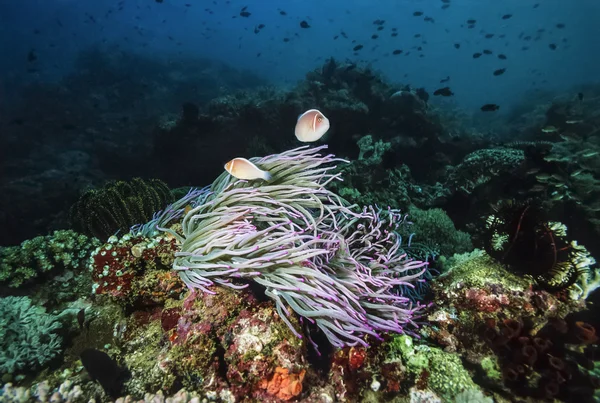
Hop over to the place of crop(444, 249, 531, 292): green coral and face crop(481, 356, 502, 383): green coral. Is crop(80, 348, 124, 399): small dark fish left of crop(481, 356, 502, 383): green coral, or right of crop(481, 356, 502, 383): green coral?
right

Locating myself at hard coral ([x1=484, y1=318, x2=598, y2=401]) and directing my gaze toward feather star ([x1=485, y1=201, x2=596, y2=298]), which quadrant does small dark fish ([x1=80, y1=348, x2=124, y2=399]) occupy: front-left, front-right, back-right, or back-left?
back-left

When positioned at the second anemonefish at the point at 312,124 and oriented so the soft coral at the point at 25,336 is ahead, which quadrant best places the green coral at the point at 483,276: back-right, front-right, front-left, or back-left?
back-left

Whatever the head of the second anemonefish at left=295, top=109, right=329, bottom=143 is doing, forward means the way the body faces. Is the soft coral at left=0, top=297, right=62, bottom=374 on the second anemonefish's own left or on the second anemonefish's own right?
on the second anemonefish's own right

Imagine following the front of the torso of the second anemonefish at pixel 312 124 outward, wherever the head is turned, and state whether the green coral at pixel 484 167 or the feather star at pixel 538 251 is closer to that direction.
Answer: the feather star

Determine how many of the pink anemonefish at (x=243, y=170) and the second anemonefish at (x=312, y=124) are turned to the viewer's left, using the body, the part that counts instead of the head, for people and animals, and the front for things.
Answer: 1

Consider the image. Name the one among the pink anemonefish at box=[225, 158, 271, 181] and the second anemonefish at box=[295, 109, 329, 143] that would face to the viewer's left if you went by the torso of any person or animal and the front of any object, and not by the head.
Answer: the pink anemonefish

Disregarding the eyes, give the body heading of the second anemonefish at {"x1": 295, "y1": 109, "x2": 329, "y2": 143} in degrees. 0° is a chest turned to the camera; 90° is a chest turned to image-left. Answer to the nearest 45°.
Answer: approximately 315°

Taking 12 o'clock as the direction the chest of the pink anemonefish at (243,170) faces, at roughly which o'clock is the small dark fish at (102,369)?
The small dark fish is roughly at 11 o'clock from the pink anemonefish.

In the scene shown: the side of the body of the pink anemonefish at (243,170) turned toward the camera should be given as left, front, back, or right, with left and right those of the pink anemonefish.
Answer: left
